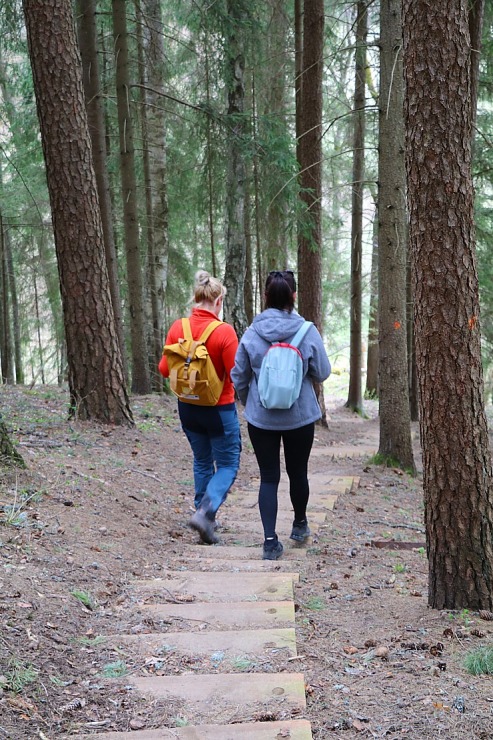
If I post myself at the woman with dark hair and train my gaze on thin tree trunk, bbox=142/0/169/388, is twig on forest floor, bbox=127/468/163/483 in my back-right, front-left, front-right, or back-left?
front-left

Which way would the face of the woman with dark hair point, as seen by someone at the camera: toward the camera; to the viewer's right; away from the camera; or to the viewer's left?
away from the camera

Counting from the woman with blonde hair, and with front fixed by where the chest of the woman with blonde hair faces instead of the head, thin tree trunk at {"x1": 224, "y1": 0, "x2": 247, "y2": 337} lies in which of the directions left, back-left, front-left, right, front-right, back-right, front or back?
front-left

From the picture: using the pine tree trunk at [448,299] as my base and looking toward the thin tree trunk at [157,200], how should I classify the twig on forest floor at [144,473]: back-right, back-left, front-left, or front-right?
front-left

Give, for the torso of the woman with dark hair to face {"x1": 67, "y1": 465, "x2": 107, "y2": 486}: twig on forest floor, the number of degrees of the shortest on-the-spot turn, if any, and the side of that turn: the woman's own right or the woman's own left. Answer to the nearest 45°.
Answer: approximately 45° to the woman's own left

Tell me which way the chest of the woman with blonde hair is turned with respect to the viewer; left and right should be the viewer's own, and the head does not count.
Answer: facing away from the viewer and to the right of the viewer

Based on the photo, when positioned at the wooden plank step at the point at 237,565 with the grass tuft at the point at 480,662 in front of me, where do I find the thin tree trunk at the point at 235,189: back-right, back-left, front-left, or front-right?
back-left

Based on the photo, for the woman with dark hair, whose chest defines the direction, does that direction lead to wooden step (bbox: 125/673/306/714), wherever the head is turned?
no

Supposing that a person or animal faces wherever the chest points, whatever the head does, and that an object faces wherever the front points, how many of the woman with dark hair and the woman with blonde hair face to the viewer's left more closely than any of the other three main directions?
0

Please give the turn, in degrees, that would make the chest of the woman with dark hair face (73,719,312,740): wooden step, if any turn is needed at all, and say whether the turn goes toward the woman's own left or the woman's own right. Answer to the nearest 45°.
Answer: approximately 180°

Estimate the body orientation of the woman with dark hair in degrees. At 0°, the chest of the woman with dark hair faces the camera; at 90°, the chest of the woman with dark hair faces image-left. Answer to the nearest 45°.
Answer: approximately 180°

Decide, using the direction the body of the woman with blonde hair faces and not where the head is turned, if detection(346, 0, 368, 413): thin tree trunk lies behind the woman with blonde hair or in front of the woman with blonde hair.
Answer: in front

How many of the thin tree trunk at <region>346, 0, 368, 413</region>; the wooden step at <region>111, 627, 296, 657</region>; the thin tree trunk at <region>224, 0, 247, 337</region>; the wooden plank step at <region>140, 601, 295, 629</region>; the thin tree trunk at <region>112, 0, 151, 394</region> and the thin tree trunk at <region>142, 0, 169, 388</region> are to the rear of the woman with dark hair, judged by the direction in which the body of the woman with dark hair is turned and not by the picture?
2

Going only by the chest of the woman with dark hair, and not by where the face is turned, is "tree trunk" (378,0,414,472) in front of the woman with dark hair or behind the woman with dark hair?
in front

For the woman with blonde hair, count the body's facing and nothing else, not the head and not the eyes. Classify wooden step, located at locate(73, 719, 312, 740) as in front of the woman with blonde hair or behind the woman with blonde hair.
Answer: behind

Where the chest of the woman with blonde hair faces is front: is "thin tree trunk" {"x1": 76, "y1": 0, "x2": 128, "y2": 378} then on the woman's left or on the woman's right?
on the woman's left

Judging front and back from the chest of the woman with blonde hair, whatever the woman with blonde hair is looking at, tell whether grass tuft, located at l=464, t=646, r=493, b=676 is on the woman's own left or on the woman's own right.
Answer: on the woman's own right

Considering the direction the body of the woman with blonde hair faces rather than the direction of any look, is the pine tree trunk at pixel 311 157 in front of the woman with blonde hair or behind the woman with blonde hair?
in front

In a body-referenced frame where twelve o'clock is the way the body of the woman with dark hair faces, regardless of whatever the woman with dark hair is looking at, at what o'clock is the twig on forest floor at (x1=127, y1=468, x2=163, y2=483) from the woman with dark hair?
The twig on forest floor is roughly at 11 o'clock from the woman with dark hair.
